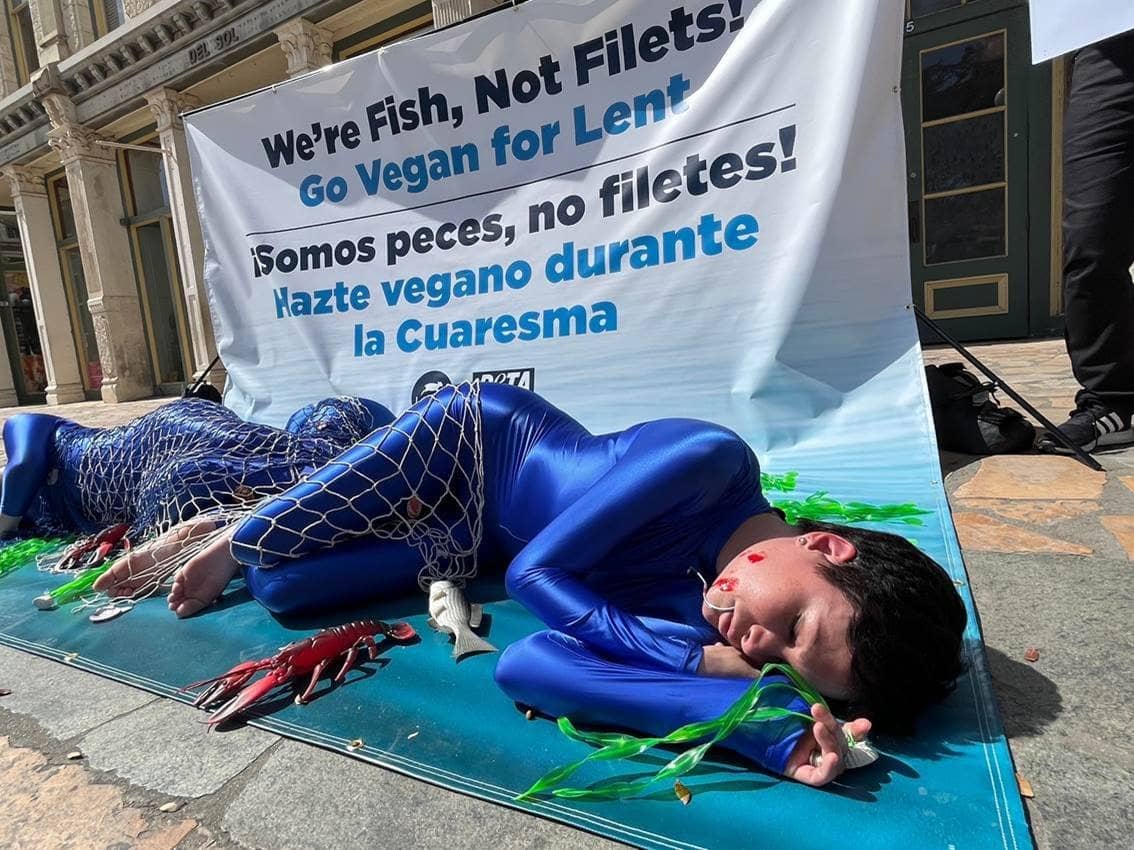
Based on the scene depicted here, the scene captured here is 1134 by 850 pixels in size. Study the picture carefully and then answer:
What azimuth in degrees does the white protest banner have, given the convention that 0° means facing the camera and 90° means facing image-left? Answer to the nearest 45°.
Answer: approximately 45°

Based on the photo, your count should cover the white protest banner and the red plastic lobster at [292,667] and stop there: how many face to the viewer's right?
0

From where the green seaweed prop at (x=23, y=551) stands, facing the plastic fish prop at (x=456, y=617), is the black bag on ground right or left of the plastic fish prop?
left

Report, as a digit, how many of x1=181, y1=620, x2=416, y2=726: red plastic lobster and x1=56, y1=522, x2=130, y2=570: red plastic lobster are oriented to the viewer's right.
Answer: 0

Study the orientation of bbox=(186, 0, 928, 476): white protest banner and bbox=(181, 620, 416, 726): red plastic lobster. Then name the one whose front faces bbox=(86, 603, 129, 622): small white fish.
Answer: the white protest banner
